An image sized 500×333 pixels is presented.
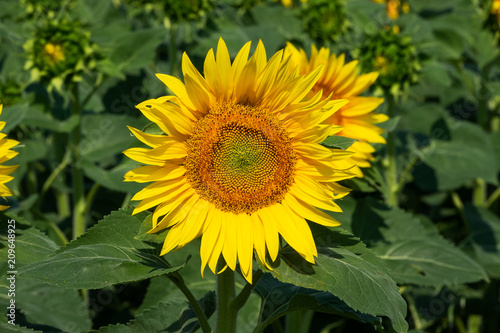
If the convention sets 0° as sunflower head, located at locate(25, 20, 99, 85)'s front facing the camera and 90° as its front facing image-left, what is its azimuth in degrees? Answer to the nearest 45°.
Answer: approximately 0°

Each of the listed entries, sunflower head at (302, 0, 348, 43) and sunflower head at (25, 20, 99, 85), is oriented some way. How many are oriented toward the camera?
2

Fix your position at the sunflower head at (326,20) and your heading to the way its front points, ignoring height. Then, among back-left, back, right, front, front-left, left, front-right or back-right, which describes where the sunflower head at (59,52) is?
front-right

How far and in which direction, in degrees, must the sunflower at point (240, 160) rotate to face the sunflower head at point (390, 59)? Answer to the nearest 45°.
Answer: approximately 135° to its left

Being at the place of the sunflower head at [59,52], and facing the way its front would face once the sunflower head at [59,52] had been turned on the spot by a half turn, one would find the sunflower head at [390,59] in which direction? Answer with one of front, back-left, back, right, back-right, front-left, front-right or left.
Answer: right

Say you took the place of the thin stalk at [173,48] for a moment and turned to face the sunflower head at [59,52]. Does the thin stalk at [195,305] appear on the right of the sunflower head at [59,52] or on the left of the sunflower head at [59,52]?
left

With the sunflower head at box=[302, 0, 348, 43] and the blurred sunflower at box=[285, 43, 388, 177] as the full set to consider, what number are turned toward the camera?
2

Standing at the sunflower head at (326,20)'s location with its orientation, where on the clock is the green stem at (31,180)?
The green stem is roughly at 2 o'clock from the sunflower head.

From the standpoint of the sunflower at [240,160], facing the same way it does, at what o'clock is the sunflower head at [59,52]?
The sunflower head is roughly at 5 o'clock from the sunflower.

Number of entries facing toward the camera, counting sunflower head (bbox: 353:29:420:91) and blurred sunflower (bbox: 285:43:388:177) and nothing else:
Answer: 2

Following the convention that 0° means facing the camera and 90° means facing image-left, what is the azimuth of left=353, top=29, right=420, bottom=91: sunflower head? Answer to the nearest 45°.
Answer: approximately 0°
